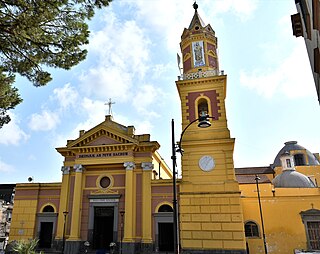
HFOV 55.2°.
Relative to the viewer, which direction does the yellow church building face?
toward the camera
